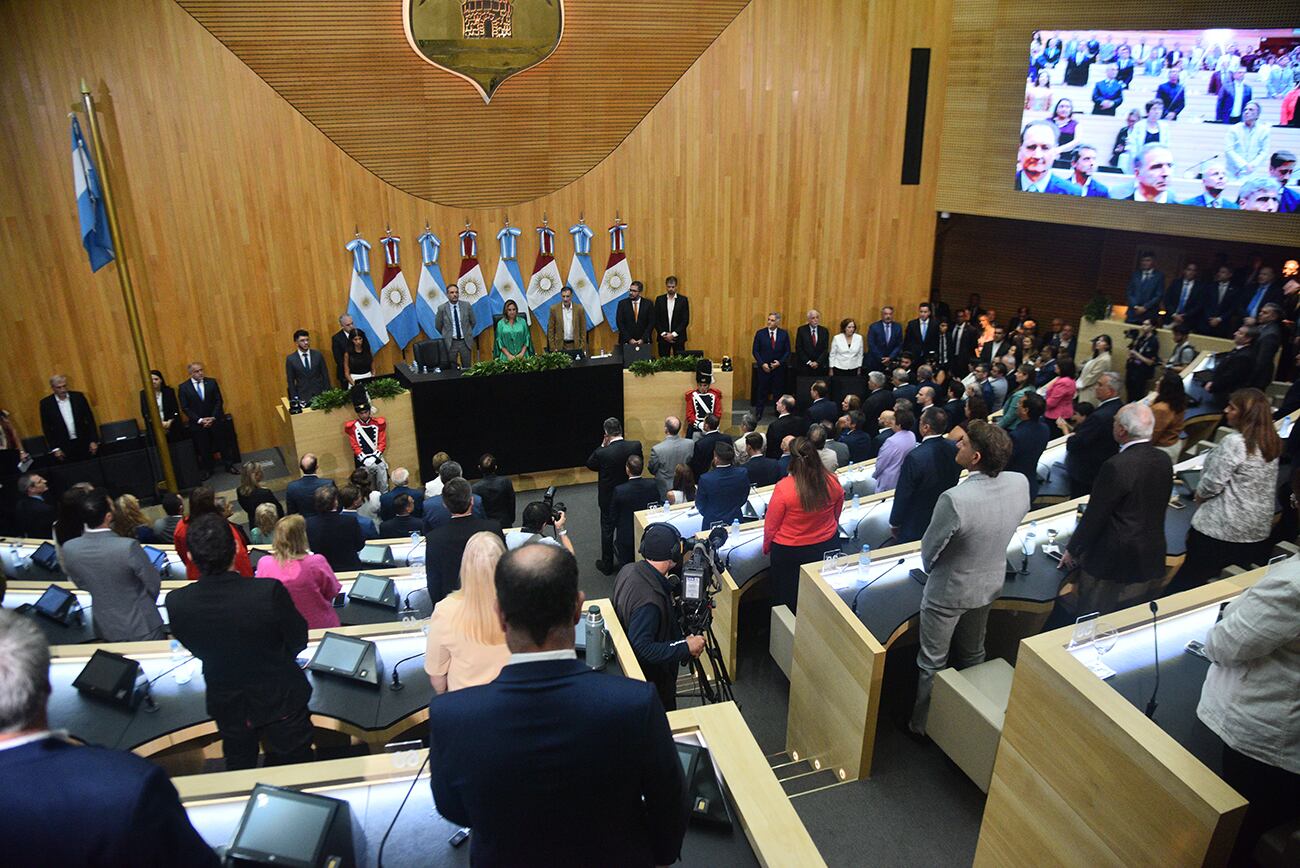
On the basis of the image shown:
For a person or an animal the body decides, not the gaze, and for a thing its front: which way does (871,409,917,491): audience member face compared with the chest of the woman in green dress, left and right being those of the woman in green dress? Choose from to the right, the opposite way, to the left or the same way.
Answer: the opposite way

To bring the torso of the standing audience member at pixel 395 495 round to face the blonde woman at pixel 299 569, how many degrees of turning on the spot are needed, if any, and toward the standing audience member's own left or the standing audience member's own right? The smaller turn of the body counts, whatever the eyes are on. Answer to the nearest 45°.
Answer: approximately 180°

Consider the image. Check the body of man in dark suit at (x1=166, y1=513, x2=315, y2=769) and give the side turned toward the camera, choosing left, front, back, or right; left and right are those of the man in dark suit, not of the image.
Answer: back

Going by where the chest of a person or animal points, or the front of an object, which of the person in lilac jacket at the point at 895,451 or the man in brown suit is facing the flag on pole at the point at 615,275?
the person in lilac jacket

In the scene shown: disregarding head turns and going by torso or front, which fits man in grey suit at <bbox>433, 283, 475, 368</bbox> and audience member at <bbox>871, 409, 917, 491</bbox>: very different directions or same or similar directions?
very different directions

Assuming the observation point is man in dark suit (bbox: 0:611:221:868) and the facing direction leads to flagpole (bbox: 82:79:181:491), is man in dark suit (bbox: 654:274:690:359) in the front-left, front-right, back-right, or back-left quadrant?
front-right

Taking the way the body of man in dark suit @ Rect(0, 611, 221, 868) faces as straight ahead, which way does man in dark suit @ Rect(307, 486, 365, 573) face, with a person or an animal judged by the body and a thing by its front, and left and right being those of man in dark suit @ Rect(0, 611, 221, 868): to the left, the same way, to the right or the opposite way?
the same way

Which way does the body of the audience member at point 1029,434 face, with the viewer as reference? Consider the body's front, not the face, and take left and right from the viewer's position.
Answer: facing away from the viewer and to the left of the viewer

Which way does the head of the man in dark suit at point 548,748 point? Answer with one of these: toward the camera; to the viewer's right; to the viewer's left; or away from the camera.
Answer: away from the camera

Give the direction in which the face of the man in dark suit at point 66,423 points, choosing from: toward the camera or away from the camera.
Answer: toward the camera

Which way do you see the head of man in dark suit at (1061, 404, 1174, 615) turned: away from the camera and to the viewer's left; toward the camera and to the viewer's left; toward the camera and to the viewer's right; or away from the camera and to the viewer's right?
away from the camera and to the viewer's left

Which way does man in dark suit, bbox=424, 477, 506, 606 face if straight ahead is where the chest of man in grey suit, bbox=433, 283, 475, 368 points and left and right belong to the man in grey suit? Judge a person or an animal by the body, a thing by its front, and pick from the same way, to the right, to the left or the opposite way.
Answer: the opposite way

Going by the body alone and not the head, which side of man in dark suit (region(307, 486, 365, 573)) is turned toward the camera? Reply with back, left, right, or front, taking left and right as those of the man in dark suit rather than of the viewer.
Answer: back

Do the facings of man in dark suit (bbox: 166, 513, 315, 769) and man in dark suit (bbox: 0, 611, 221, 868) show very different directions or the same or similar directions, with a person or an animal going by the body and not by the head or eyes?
same or similar directions

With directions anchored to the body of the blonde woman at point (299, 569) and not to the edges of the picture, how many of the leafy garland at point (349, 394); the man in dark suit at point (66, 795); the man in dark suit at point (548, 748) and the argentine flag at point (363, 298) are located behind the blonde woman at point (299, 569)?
2

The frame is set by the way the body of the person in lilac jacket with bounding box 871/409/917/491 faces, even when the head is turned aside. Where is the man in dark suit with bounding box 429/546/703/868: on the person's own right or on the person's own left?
on the person's own left

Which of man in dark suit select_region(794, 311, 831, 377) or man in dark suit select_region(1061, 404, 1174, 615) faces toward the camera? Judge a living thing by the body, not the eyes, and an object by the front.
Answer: man in dark suit select_region(794, 311, 831, 377)

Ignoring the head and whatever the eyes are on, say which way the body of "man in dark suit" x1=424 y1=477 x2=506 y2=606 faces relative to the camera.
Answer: away from the camera

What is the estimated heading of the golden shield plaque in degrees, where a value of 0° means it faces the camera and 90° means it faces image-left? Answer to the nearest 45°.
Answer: approximately 0°

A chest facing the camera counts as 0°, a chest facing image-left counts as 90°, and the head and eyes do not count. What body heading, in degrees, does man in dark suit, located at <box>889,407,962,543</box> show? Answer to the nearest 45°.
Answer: approximately 135°

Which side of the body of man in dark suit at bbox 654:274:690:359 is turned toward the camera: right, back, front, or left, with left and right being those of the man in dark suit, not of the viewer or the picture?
front

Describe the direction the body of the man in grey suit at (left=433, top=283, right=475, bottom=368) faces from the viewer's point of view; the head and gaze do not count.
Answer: toward the camera

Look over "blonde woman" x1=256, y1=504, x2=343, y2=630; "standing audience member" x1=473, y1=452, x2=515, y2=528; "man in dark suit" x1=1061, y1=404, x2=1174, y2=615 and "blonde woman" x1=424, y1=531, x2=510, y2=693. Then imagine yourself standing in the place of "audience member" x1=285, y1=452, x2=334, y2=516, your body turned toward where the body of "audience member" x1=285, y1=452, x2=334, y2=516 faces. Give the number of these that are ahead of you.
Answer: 0

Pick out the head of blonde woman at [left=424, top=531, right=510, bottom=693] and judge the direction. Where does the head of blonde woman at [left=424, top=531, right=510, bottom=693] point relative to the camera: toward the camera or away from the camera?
away from the camera
